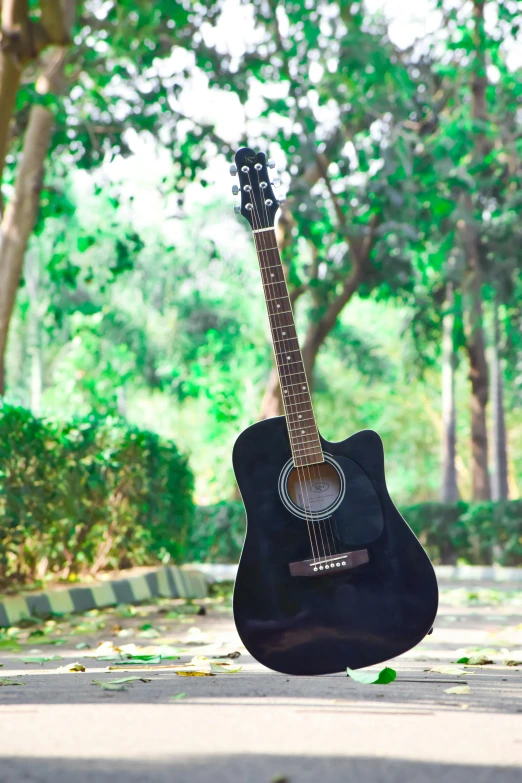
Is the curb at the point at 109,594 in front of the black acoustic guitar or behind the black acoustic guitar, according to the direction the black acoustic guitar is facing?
behind

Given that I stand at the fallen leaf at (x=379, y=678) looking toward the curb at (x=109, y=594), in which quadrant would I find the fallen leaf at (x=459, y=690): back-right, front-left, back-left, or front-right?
back-right

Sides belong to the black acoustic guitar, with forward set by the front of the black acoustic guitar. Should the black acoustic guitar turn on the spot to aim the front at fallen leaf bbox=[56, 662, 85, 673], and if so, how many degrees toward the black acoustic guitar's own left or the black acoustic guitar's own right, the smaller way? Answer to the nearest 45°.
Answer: approximately 90° to the black acoustic guitar's own right

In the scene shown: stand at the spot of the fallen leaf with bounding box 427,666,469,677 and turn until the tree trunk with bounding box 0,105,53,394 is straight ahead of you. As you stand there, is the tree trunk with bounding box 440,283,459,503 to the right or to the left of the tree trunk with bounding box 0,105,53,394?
right

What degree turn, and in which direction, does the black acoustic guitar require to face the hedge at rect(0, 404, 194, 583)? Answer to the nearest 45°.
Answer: approximately 135° to its right

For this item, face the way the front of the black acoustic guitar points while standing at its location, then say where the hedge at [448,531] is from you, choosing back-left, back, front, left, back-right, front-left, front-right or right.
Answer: back

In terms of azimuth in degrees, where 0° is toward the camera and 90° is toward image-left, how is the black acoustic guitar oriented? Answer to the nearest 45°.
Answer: approximately 0°

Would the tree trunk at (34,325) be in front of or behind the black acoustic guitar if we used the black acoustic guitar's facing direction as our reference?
behind

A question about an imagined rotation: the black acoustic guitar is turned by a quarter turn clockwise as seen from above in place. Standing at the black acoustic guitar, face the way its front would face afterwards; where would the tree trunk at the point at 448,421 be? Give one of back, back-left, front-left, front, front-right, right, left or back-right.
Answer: right
